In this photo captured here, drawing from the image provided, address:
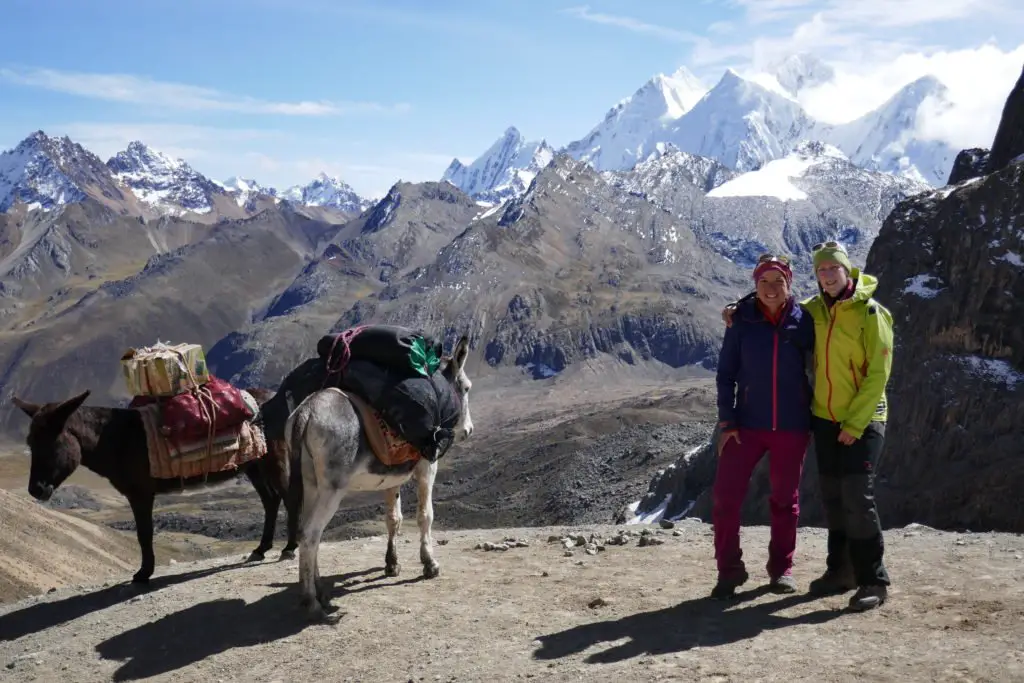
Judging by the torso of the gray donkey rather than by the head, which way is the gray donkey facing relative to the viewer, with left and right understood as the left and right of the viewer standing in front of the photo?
facing away from the viewer and to the right of the viewer

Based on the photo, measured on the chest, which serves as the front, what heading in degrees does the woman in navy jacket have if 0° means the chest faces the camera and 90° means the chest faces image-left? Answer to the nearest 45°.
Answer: approximately 0°

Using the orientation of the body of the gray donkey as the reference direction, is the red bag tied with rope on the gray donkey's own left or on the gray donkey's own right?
on the gray donkey's own left

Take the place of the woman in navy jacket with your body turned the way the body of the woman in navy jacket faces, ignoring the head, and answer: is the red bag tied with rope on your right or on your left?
on your right

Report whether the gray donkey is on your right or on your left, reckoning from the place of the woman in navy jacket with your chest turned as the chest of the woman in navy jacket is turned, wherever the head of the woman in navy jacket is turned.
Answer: on your right

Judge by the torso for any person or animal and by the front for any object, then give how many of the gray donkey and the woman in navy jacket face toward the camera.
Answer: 1

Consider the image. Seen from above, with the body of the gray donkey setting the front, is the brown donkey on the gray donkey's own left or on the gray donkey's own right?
on the gray donkey's own left
